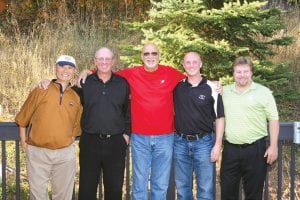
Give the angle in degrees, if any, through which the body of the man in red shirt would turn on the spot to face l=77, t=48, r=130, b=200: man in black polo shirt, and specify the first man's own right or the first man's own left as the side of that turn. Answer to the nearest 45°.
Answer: approximately 90° to the first man's own right

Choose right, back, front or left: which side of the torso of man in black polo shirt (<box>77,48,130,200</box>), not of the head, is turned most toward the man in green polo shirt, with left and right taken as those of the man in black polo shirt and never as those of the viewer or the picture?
left

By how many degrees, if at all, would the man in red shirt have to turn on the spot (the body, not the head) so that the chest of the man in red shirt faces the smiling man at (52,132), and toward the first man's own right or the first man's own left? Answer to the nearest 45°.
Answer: approximately 90° to the first man's own right

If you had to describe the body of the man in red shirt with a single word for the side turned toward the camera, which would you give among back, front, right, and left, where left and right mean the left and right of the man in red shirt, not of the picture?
front

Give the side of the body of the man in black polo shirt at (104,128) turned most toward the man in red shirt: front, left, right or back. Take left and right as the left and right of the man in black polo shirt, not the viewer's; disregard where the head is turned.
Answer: left

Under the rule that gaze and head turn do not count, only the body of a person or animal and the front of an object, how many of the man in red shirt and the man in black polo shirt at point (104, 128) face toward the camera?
2

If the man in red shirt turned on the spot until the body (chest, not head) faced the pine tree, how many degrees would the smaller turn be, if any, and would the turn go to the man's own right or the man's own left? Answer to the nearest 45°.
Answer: approximately 135° to the man's own left
